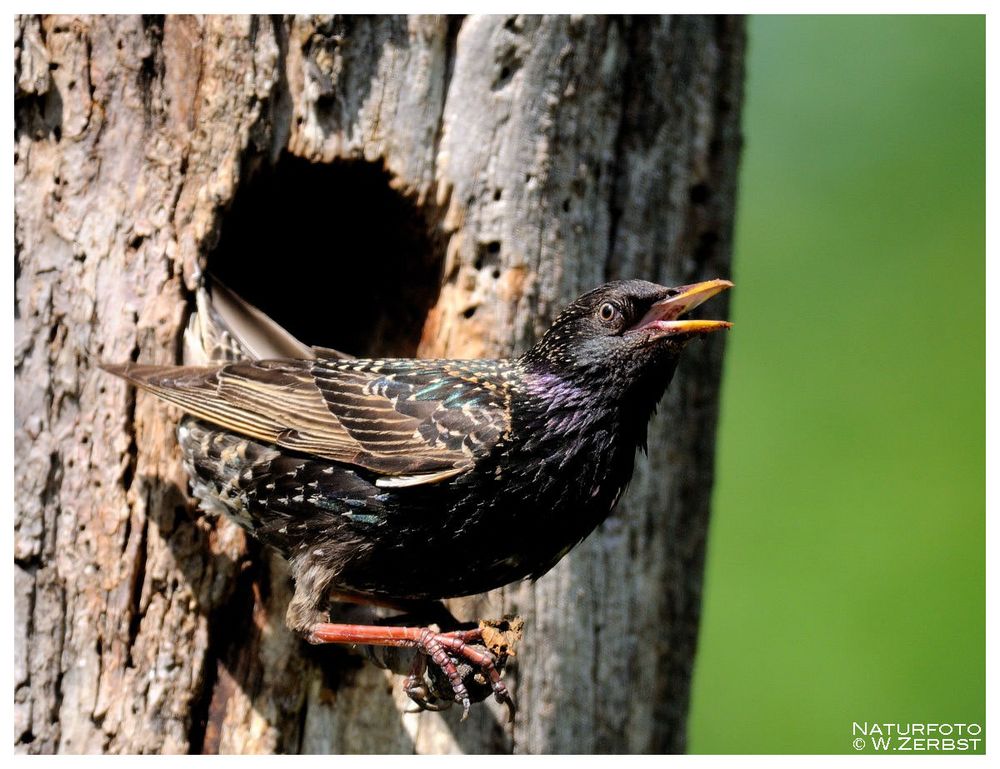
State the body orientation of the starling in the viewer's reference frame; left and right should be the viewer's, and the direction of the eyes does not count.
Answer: facing to the right of the viewer
